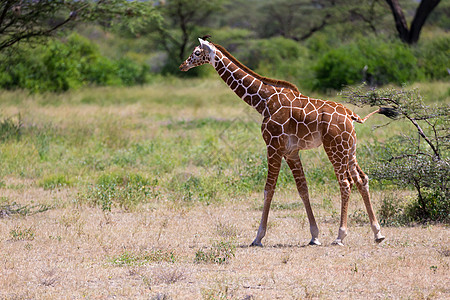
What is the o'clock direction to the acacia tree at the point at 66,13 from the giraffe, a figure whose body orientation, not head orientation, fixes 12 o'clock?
The acacia tree is roughly at 2 o'clock from the giraffe.

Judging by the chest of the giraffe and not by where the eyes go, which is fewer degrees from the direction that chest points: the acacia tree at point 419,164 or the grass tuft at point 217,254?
the grass tuft

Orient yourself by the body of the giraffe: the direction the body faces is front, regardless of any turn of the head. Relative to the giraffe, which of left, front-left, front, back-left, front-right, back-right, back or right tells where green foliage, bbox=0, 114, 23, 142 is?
front-right

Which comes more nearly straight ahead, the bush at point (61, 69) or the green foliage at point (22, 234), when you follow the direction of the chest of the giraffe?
the green foliage

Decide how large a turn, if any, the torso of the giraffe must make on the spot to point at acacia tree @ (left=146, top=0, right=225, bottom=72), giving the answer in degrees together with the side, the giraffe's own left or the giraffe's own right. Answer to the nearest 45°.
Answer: approximately 90° to the giraffe's own right

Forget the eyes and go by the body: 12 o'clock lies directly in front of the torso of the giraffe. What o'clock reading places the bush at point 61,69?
The bush is roughly at 2 o'clock from the giraffe.

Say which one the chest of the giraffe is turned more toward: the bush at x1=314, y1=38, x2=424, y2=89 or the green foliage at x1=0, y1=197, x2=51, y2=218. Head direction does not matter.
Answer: the green foliage

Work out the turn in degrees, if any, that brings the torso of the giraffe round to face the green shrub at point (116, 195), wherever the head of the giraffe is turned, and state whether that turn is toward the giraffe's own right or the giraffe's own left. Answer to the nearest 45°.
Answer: approximately 45° to the giraffe's own right

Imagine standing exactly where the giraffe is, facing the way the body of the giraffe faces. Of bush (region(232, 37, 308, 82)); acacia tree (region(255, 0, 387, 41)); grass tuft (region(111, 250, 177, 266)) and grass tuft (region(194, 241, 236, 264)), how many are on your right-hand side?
2

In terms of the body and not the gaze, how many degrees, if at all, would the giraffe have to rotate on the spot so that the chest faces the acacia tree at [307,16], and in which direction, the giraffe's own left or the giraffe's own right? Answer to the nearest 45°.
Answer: approximately 90° to the giraffe's own right

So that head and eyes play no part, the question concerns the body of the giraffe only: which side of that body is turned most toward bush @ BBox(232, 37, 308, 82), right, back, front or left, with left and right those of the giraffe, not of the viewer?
right

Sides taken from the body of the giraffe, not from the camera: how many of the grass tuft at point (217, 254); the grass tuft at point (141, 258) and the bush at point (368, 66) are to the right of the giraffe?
1

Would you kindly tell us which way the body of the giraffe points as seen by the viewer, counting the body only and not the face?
to the viewer's left

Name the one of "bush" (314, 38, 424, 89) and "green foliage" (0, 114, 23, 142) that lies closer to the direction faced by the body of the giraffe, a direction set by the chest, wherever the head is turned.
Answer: the green foliage
